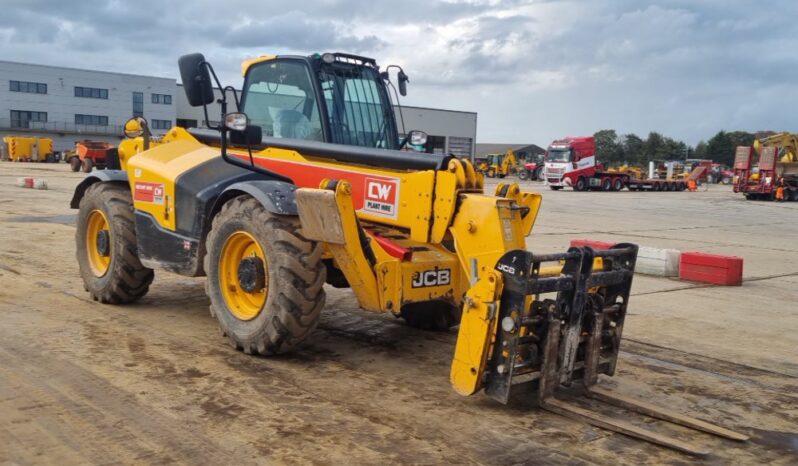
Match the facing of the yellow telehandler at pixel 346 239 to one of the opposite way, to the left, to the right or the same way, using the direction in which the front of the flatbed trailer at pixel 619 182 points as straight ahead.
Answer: to the left

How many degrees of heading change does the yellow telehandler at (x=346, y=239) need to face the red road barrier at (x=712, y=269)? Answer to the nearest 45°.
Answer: approximately 90° to its left

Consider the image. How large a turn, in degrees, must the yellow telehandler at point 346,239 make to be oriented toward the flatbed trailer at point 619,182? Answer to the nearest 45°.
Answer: approximately 135° to its left

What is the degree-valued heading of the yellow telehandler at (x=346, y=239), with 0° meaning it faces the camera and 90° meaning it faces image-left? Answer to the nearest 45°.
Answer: approximately 315°

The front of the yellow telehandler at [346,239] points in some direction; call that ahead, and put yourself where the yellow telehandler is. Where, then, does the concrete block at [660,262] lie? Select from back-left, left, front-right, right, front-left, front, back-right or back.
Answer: left

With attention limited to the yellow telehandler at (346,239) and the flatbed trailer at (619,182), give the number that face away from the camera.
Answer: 0

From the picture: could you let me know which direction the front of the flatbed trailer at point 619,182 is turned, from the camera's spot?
facing the viewer and to the left of the viewer

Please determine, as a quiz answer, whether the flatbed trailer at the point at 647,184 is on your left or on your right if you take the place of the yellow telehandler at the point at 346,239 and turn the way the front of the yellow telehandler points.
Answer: on your left
